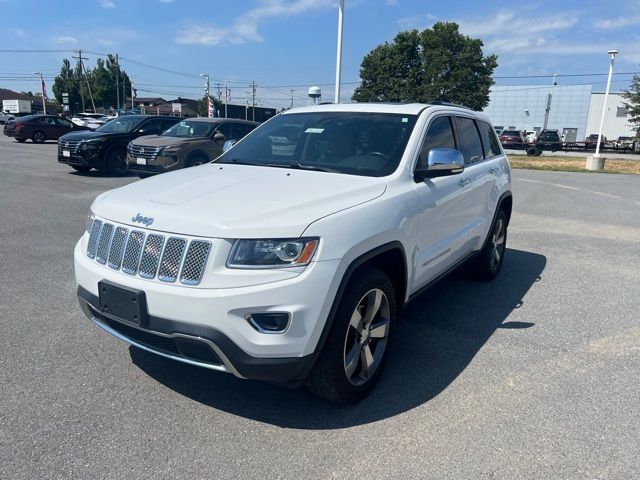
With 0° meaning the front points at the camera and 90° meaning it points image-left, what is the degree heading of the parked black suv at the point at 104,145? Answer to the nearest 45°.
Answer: approximately 45°

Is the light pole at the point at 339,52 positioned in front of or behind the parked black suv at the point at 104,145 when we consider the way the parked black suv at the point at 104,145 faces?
behind

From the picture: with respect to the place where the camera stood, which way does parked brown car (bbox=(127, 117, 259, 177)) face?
facing the viewer and to the left of the viewer

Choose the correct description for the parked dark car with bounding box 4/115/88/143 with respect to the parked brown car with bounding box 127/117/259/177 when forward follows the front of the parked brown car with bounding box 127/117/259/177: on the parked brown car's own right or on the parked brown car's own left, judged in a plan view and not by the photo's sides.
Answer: on the parked brown car's own right

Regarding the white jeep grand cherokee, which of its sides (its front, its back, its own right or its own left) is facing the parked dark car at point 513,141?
back

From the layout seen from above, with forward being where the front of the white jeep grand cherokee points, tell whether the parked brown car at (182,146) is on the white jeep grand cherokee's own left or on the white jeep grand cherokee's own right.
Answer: on the white jeep grand cherokee's own right

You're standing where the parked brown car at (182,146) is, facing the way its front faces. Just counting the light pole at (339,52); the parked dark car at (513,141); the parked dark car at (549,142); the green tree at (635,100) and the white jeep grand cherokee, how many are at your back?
4

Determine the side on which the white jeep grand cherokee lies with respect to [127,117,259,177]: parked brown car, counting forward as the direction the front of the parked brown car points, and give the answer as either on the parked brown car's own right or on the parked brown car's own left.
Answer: on the parked brown car's own left

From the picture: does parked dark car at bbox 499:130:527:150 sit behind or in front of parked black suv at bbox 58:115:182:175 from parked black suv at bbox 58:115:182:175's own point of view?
behind

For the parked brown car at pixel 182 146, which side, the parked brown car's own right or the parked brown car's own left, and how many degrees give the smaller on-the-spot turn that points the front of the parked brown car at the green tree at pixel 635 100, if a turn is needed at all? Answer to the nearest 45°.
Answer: approximately 180°

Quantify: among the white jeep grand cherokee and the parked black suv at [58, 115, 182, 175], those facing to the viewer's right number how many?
0

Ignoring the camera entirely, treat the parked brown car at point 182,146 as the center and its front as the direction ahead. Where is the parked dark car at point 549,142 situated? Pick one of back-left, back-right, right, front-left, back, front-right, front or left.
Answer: back

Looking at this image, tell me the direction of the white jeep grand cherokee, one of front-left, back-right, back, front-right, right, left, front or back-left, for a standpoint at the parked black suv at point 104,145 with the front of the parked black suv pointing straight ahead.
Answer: front-left

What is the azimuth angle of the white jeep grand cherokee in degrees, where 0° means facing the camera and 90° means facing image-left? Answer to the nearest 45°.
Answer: approximately 45°
